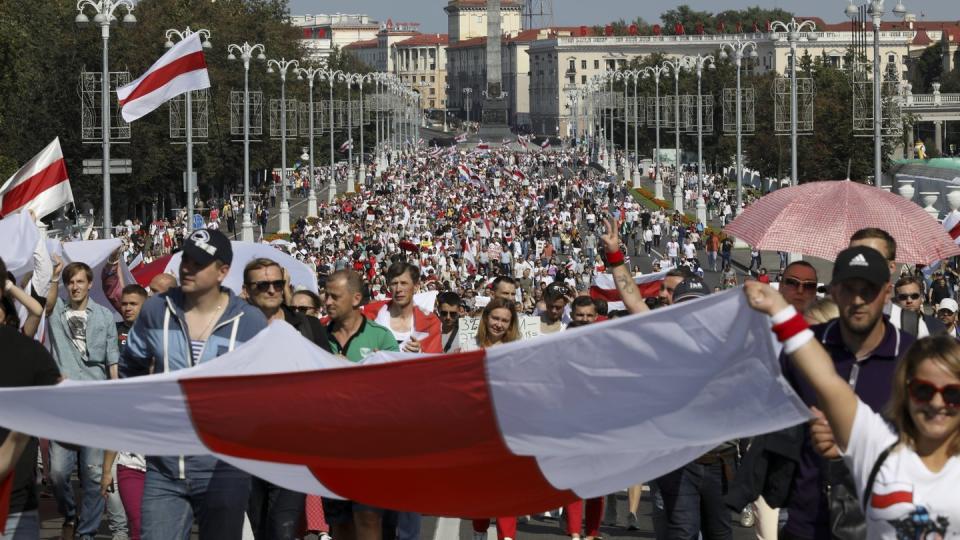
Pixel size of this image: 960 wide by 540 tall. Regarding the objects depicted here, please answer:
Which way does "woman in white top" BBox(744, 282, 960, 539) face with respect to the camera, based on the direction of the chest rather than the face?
toward the camera

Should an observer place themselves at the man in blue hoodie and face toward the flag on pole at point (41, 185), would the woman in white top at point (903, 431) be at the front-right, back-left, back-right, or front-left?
back-right

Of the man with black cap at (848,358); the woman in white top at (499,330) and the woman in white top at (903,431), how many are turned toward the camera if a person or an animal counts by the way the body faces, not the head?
3

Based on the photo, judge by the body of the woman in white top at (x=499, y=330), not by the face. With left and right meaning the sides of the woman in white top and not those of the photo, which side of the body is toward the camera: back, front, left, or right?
front

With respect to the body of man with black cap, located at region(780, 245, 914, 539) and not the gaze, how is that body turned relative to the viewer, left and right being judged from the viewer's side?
facing the viewer

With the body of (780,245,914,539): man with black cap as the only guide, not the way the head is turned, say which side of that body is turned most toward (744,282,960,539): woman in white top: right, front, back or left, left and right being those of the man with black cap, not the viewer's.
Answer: front

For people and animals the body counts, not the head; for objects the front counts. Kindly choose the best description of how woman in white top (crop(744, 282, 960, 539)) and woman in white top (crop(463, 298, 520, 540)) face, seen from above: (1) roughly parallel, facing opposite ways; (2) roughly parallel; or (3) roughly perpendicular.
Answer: roughly parallel

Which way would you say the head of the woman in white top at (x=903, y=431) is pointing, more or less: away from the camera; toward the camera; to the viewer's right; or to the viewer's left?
toward the camera

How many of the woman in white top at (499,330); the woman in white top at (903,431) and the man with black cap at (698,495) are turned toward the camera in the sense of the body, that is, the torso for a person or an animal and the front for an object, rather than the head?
3

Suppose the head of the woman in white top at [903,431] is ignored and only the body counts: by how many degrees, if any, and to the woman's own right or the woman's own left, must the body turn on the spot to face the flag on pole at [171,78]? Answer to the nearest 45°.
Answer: approximately 180°

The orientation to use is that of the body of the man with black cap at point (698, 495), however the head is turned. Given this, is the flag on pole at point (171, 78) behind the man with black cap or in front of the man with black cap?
behind

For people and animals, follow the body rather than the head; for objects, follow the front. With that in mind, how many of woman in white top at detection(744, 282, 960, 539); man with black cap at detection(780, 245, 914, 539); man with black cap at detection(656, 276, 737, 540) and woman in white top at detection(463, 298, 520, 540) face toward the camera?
4

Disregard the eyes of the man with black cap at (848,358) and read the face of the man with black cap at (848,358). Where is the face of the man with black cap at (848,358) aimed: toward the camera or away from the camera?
toward the camera

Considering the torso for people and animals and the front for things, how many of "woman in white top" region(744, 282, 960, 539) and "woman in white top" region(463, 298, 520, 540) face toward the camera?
2
